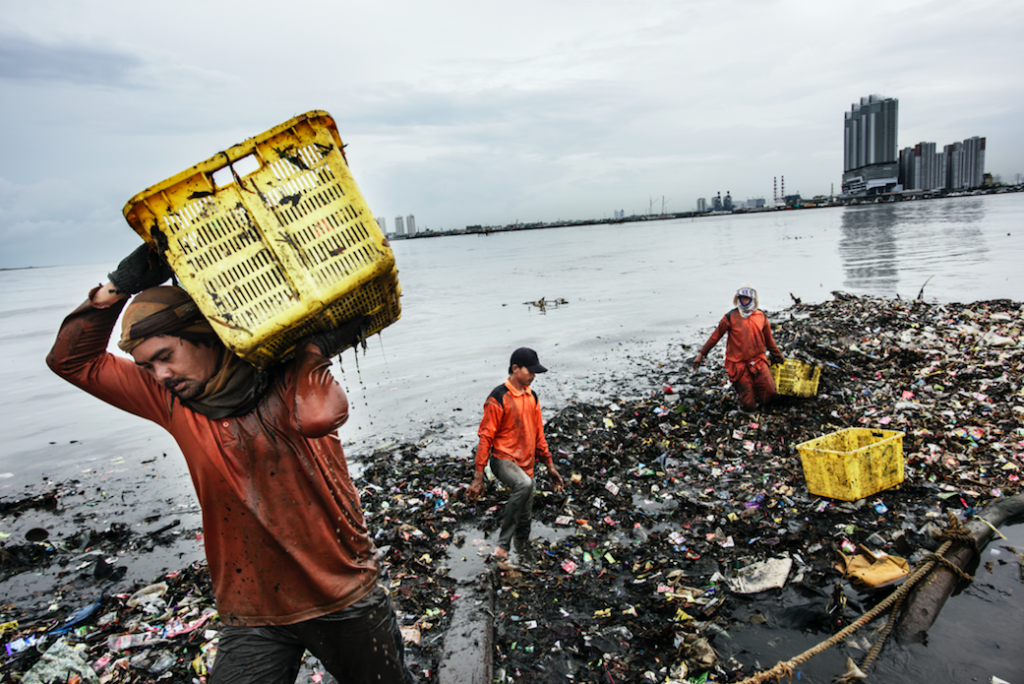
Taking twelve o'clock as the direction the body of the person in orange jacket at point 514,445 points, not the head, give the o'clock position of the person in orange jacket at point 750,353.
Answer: the person in orange jacket at point 750,353 is roughly at 9 o'clock from the person in orange jacket at point 514,445.

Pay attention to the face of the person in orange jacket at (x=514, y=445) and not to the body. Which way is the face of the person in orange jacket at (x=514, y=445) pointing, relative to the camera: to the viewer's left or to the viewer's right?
to the viewer's right

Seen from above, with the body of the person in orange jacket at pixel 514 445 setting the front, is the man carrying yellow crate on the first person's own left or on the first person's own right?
on the first person's own right

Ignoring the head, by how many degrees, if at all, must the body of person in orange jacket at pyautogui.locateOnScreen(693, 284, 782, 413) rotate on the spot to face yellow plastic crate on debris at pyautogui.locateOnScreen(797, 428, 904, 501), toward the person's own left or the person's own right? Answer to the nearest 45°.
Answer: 0° — they already face it

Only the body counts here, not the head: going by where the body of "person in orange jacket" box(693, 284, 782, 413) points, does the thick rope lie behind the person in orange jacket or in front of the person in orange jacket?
in front

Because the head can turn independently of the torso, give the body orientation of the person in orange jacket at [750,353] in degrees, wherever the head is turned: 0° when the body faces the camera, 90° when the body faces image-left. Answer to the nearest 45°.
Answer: approximately 0°

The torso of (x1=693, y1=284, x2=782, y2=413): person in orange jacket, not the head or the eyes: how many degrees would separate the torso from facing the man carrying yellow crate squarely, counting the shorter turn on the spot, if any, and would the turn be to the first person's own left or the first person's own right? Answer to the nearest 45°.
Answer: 0° — they already face them

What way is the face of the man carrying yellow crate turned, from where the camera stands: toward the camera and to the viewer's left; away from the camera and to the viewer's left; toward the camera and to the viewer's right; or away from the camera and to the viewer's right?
toward the camera and to the viewer's left
